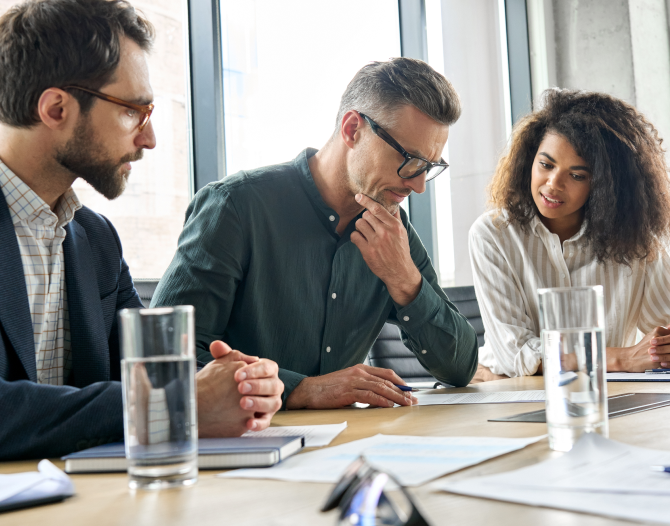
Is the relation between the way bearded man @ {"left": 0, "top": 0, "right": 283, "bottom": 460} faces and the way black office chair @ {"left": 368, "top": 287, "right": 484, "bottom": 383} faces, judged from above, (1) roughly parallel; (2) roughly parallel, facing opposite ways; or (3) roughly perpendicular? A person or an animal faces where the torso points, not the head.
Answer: roughly perpendicular

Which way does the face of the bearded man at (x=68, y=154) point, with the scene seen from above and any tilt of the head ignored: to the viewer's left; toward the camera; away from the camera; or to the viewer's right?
to the viewer's right

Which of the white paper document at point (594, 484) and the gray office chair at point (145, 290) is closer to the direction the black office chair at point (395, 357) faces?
the white paper document

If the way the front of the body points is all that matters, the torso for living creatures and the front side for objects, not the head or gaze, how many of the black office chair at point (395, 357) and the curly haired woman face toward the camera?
2

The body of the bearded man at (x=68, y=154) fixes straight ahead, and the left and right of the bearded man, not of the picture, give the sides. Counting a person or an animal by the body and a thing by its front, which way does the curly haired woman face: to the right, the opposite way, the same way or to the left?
to the right

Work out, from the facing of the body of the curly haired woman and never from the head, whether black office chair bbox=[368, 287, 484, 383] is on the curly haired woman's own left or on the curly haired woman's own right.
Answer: on the curly haired woman's own right

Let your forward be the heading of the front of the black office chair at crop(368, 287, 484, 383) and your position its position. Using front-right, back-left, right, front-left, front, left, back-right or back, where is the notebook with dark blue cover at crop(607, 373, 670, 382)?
front-left

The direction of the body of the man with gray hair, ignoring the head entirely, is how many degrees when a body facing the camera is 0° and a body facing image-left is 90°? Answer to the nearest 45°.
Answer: approximately 315°
